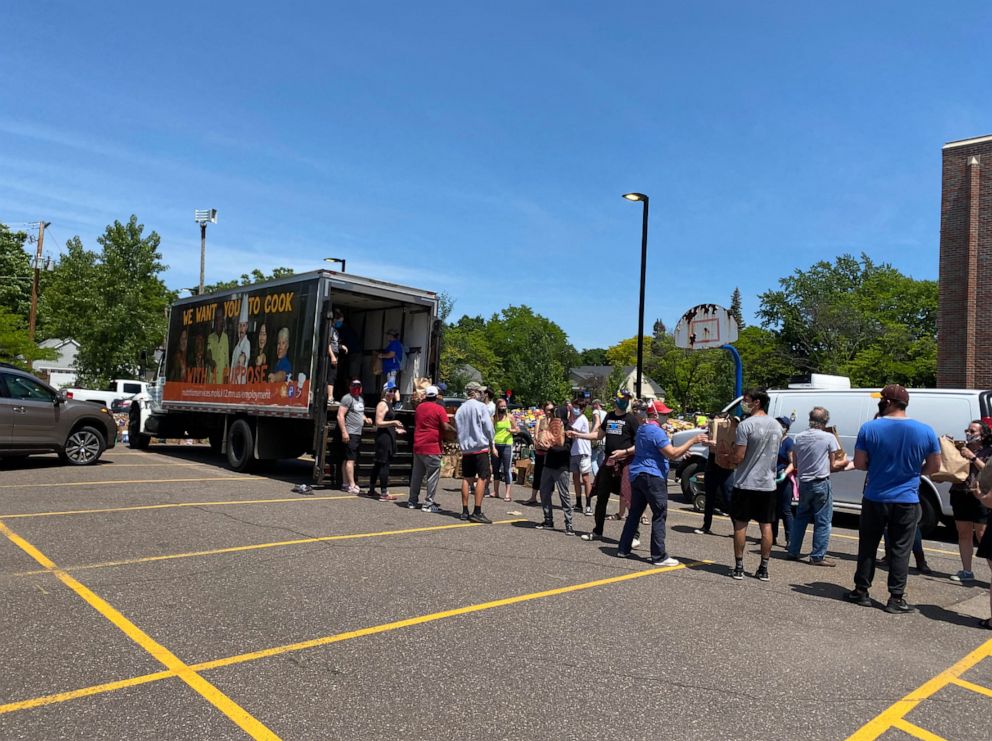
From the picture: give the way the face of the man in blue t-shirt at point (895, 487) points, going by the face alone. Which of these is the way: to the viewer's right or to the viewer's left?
to the viewer's left

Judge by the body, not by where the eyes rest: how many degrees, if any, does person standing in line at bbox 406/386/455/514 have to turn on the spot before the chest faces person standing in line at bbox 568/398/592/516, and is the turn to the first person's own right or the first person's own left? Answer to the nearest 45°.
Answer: approximately 45° to the first person's own right

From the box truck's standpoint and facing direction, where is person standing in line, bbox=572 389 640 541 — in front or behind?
behind

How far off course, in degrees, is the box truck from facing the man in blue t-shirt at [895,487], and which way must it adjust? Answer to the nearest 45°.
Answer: approximately 180°

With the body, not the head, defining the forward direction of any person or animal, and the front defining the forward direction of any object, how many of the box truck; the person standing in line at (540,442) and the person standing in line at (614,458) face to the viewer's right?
0

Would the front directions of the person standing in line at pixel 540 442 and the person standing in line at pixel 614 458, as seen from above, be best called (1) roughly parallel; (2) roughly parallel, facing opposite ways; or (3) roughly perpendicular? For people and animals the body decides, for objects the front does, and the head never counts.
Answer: roughly parallel

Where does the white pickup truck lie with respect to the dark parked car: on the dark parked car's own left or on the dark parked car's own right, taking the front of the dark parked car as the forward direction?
on the dark parked car's own left

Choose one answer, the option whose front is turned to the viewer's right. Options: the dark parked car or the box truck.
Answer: the dark parked car

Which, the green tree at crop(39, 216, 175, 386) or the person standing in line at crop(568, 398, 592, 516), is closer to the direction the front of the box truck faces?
the green tree

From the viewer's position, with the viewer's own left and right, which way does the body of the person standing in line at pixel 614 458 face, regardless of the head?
facing the viewer and to the left of the viewer

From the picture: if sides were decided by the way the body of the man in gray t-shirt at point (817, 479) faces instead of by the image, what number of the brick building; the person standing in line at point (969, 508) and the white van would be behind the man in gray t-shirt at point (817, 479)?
0

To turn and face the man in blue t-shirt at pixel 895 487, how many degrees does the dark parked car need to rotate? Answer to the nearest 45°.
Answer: approximately 45° to its right
